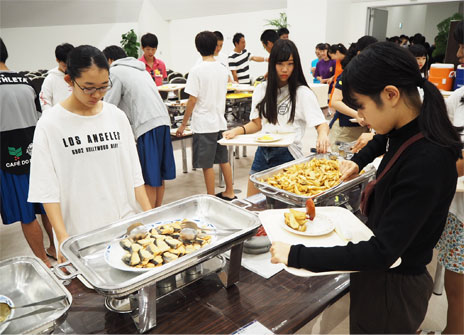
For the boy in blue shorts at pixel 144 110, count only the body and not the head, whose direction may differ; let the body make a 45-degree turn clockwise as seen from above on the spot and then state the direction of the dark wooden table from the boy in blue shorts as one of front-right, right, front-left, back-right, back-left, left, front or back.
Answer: back

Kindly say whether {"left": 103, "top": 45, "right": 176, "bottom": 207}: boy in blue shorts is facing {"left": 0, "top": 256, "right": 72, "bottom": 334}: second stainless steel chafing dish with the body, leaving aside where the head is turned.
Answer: no

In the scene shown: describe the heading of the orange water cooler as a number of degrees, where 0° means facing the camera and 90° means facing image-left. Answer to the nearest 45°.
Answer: approximately 0°

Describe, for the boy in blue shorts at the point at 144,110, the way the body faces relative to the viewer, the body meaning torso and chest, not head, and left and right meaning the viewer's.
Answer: facing away from the viewer and to the left of the viewer

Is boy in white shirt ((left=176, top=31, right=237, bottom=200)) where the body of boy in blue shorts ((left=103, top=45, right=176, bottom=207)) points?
no

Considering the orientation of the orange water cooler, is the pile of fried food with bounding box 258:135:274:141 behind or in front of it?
in front

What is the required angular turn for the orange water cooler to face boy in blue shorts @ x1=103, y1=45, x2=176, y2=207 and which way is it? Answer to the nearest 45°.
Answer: approximately 45° to its right

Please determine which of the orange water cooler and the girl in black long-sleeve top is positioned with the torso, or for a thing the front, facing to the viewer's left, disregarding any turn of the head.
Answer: the girl in black long-sleeve top

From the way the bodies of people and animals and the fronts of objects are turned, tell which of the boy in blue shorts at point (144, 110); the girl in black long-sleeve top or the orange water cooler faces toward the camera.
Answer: the orange water cooler

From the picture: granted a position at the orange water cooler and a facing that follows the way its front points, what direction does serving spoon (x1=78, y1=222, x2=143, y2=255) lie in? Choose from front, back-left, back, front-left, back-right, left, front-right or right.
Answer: front

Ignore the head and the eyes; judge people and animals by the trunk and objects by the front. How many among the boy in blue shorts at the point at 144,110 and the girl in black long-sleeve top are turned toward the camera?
0

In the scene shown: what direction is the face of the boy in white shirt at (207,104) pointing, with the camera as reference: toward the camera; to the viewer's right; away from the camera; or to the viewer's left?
away from the camera

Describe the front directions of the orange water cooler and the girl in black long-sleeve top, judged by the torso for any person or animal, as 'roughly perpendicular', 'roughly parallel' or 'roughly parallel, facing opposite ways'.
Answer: roughly perpendicular

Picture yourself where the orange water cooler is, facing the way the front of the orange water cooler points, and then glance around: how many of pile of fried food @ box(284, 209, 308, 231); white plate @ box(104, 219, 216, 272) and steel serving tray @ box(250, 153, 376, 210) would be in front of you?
3

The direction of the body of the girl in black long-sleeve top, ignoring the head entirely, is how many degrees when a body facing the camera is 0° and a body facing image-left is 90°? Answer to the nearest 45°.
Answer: approximately 90°

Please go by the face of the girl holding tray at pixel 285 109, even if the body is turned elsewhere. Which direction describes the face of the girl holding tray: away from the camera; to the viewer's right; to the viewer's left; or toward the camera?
toward the camera

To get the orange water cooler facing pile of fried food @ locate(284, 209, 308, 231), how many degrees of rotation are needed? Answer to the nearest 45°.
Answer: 0° — it already faces it
